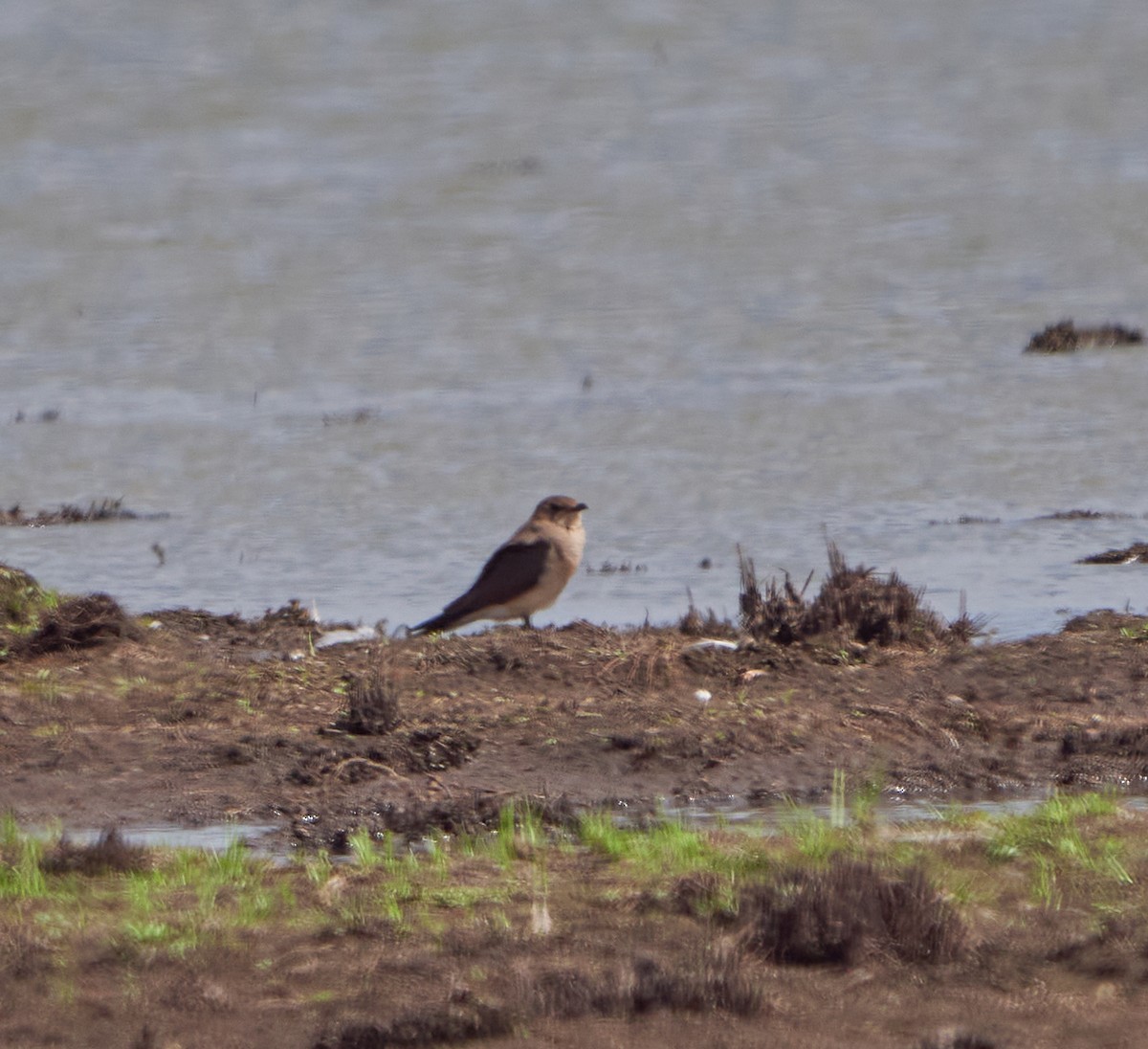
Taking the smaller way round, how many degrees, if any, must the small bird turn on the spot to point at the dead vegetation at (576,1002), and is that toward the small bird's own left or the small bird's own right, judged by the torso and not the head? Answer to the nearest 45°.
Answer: approximately 90° to the small bird's own right

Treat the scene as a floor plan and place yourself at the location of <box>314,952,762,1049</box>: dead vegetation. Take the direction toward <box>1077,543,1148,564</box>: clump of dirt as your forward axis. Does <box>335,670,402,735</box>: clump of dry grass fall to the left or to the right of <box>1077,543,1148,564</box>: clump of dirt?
left

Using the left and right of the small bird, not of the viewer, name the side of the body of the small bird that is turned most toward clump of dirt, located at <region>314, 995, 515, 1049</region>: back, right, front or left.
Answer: right

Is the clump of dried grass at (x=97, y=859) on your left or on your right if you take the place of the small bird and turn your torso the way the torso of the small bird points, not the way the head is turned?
on your right

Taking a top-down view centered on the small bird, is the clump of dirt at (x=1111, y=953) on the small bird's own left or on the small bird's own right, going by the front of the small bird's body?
on the small bird's own right

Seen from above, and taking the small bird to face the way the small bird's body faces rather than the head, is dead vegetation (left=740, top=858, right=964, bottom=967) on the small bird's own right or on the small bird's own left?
on the small bird's own right

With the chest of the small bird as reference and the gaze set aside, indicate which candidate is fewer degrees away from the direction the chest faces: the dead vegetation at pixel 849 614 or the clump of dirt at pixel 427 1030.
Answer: the dead vegetation

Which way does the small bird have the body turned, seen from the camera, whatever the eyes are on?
to the viewer's right

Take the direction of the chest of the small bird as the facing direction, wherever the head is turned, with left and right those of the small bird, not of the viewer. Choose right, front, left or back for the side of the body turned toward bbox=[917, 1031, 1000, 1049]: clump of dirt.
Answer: right

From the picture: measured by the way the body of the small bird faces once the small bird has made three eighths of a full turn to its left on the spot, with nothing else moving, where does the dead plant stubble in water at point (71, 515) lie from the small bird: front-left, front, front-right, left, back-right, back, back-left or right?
front

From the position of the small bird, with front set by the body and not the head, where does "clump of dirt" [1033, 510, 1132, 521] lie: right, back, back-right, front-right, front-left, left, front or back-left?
front-left
